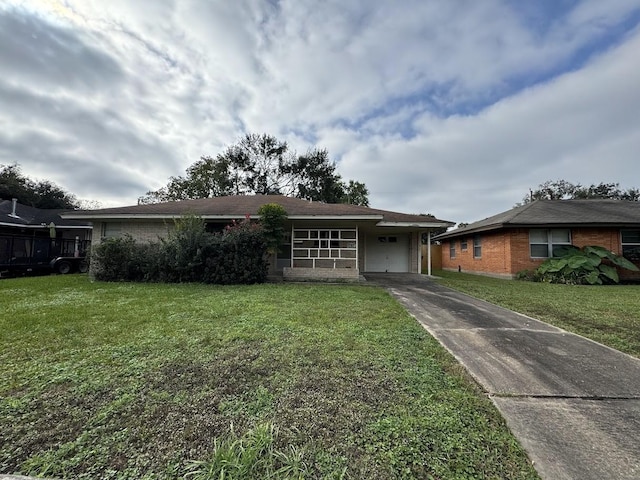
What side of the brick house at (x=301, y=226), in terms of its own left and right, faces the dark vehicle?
right

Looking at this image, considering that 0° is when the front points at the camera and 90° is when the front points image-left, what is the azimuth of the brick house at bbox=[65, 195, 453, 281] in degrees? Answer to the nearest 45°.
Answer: approximately 0°

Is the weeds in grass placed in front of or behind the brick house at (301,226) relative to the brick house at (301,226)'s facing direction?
in front

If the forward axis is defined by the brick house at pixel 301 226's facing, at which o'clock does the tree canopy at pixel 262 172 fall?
The tree canopy is roughly at 6 o'clock from the brick house.

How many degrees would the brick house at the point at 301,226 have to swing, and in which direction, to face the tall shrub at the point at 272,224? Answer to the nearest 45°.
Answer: approximately 45° to its right

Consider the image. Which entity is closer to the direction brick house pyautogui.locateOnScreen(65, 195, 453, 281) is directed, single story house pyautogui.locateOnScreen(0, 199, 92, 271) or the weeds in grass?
the weeds in grass

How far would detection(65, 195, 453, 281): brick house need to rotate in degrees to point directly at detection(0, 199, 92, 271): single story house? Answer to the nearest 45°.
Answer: approximately 135° to its right

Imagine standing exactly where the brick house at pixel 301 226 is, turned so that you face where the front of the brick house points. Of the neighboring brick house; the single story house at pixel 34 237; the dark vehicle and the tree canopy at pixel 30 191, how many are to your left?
1

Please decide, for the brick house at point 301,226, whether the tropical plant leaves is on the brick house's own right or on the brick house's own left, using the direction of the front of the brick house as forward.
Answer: on the brick house's own left

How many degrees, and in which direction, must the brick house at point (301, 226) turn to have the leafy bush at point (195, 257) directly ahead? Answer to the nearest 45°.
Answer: approximately 90° to its right

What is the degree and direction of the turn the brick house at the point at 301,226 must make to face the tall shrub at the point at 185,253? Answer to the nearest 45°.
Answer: approximately 90° to its right

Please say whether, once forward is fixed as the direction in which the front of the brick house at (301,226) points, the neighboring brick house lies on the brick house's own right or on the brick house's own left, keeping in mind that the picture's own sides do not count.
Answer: on the brick house's own left

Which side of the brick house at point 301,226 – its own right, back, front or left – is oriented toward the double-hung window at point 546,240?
left
